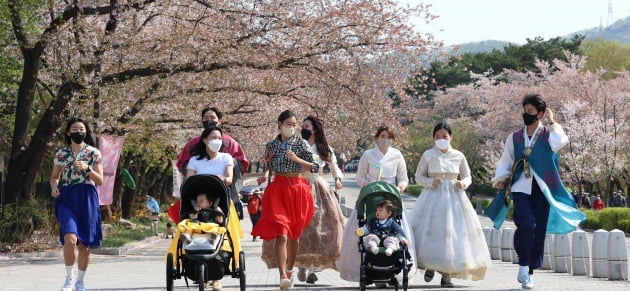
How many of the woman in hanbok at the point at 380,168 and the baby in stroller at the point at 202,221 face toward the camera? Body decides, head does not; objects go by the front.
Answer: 2

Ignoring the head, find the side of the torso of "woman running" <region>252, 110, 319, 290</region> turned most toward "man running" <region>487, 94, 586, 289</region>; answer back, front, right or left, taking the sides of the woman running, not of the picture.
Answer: left

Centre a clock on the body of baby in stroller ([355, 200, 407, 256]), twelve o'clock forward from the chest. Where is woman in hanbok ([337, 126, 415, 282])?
The woman in hanbok is roughly at 6 o'clock from the baby in stroller.

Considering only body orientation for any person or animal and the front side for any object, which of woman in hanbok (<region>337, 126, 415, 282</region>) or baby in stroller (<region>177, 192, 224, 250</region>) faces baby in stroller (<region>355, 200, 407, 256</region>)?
the woman in hanbok

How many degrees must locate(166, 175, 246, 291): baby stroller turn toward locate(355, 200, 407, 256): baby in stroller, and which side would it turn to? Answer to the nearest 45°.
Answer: approximately 90° to its left

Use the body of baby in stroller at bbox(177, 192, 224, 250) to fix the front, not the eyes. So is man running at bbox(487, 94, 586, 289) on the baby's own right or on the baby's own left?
on the baby's own left

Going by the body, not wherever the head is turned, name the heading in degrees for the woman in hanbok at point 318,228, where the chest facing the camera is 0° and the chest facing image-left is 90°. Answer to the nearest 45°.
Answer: approximately 45°
